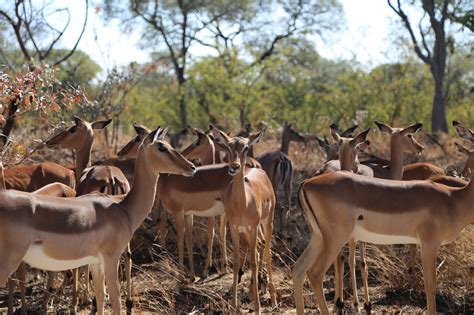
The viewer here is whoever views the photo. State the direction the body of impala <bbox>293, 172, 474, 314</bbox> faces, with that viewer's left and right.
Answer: facing to the right of the viewer

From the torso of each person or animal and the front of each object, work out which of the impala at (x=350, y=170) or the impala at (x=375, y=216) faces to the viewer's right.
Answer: the impala at (x=375, y=216)

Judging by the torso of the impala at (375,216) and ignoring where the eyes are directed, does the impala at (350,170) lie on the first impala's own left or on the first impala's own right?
on the first impala's own left

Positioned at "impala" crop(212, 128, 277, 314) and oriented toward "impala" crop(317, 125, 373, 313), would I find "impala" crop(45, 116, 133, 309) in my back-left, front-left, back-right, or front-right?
back-left

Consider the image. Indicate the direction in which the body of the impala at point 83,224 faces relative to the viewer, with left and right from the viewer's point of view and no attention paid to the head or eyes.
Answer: facing to the right of the viewer
